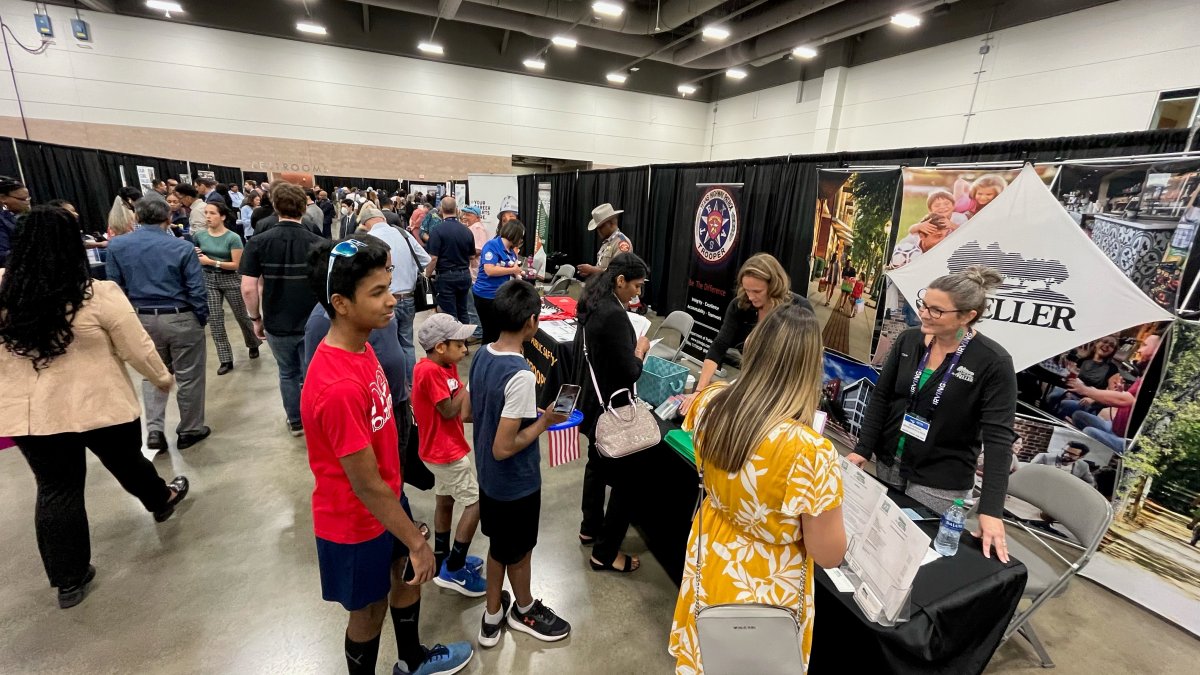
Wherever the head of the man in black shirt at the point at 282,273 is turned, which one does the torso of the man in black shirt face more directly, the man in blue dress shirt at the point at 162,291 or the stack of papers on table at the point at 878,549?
the man in blue dress shirt

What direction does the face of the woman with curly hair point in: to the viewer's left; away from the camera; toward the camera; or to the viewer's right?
away from the camera

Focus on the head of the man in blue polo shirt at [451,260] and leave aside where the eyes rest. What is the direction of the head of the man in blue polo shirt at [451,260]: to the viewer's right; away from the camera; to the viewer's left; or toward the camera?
away from the camera

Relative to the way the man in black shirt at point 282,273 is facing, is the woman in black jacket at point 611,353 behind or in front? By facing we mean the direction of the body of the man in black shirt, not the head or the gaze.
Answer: behind

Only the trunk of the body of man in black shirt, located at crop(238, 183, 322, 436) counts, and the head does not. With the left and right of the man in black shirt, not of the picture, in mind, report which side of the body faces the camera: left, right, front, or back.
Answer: back

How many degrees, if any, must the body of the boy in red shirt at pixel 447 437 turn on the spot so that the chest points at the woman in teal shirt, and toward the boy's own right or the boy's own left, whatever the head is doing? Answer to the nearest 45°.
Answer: approximately 135° to the boy's own left

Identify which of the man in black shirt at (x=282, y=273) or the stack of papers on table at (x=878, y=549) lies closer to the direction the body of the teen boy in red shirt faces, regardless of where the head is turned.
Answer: the stack of papers on table

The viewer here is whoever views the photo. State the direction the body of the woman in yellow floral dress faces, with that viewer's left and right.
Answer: facing away from the viewer and to the right of the viewer

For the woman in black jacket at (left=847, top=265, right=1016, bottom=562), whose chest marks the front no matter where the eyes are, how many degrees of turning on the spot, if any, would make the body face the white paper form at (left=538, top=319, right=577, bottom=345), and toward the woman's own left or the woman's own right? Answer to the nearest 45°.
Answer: approximately 45° to the woman's own right

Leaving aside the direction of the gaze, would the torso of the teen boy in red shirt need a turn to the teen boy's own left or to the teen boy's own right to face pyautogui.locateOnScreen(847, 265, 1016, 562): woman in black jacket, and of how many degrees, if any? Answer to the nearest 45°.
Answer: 0° — they already face them

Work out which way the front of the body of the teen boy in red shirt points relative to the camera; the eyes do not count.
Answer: to the viewer's right

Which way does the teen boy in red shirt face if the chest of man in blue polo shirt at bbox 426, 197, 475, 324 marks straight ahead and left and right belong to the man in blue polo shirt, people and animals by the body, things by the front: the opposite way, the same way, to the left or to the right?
to the right

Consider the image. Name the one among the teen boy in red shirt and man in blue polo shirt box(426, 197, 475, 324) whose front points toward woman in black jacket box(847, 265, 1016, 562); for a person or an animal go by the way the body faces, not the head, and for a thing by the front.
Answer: the teen boy in red shirt

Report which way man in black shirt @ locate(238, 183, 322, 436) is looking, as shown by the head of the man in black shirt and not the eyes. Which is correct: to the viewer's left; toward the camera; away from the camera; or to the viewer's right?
away from the camera

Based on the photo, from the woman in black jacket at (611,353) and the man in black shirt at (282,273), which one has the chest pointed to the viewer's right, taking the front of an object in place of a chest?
the woman in black jacket

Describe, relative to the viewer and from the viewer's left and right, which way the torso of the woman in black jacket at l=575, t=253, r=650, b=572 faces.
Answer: facing to the right of the viewer

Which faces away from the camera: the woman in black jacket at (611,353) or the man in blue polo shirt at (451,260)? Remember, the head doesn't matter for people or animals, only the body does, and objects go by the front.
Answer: the man in blue polo shirt
